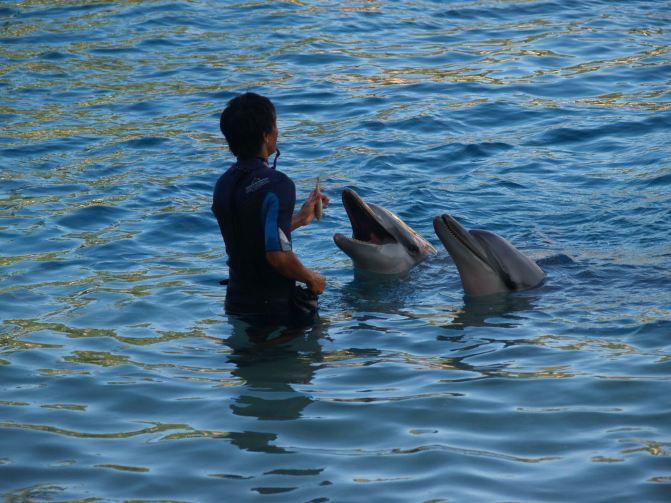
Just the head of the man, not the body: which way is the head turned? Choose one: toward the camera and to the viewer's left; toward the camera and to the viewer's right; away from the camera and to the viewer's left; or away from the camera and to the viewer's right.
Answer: away from the camera and to the viewer's right

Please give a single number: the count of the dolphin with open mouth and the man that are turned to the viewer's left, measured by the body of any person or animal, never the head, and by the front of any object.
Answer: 1

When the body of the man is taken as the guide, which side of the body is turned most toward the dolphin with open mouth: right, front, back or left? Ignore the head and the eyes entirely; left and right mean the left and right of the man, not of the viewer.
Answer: front

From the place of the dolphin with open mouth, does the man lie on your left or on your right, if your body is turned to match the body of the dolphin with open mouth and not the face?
on your left

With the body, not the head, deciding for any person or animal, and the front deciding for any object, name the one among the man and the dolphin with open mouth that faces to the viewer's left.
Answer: the dolphin with open mouth

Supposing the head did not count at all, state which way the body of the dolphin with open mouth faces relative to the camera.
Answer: to the viewer's left

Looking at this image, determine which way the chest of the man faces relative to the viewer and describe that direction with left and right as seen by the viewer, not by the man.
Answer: facing away from the viewer and to the right of the viewer
